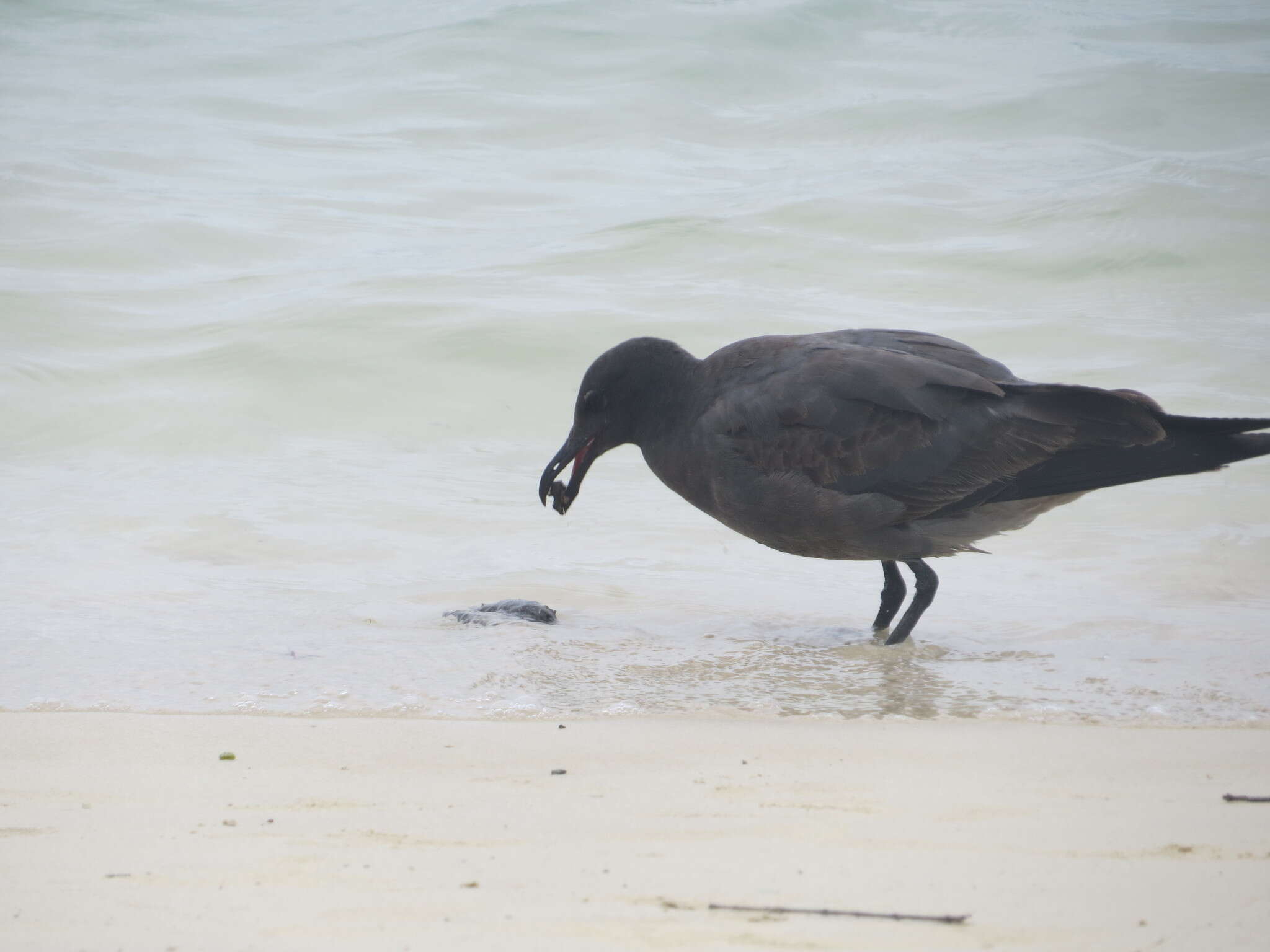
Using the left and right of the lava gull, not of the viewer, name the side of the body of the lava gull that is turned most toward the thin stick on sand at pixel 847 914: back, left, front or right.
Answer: left

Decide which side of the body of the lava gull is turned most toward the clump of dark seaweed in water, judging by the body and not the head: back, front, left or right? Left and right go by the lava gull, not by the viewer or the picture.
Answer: front

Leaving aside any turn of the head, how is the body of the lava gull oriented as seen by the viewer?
to the viewer's left

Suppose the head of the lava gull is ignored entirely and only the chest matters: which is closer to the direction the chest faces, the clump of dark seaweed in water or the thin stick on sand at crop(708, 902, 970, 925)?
the clump of dark seaweed in water
